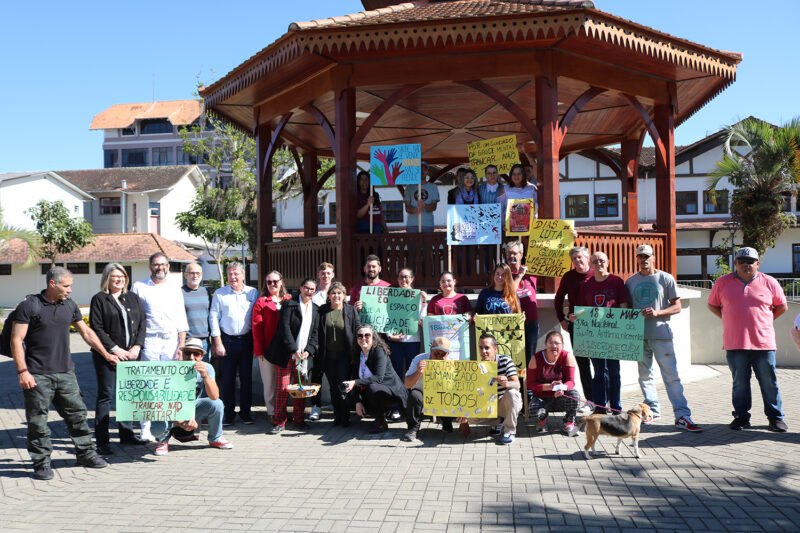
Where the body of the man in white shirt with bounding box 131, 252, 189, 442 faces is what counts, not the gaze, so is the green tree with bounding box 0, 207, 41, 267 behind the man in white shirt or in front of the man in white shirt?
behind

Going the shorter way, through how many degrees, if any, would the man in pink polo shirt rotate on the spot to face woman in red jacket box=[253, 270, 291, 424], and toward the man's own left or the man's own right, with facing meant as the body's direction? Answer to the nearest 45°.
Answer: approximately 90° to the man's own right

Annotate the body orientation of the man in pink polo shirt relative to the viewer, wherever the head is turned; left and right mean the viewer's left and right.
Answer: facing the viewer

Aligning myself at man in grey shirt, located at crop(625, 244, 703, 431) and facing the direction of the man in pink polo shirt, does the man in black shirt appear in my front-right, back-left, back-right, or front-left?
back-right

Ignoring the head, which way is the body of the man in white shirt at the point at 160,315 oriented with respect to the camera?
toward the camera

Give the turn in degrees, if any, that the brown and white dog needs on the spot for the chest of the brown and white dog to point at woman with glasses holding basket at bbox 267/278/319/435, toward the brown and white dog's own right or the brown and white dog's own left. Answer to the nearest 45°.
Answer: approximately 180°

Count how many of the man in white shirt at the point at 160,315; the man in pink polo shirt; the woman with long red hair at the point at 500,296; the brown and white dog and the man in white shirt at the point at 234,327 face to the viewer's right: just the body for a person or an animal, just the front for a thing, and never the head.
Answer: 1

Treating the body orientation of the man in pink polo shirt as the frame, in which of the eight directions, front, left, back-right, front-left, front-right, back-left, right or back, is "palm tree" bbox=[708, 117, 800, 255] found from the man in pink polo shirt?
back

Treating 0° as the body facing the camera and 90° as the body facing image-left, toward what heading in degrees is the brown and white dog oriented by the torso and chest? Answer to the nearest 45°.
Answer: approximately 270°

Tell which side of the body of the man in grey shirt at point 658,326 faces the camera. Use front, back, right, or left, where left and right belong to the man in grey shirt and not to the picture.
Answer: front
